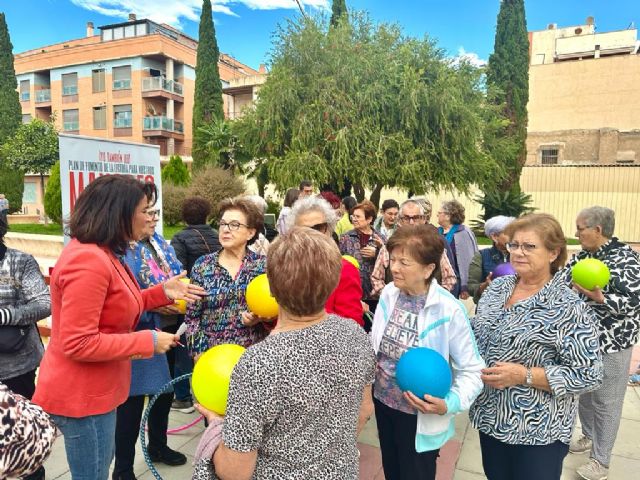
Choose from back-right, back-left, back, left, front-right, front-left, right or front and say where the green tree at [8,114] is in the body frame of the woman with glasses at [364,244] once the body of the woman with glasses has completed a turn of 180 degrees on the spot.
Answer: left

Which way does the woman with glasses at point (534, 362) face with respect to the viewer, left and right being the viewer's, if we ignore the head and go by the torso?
facing the viewer and to the left of the viewer

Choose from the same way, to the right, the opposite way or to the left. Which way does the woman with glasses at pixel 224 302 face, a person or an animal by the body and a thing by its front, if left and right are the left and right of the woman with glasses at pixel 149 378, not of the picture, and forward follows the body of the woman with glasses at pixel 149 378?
to the right

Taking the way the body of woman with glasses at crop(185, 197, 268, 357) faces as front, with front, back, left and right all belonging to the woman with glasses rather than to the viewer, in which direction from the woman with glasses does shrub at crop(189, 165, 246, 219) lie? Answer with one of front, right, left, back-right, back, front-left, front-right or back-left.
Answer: back-right

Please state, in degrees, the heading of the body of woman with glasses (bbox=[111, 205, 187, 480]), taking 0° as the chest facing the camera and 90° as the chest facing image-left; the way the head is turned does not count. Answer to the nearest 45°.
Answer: approximately 315°

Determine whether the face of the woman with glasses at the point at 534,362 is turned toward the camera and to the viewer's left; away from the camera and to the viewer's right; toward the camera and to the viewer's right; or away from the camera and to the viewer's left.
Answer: toward the camera and to the viewer's left

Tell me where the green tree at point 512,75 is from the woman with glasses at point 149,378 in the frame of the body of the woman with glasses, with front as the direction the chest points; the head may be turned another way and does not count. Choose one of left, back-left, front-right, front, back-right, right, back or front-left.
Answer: left

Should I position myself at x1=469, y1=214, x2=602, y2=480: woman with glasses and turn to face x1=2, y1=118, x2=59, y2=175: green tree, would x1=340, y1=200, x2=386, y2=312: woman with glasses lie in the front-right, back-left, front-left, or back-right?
front-right

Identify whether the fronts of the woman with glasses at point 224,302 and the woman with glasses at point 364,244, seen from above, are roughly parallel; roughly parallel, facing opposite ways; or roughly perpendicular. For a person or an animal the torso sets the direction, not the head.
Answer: roughly parallel

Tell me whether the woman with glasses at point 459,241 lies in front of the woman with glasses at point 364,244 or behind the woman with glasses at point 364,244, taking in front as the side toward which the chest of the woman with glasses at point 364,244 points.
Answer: behind
